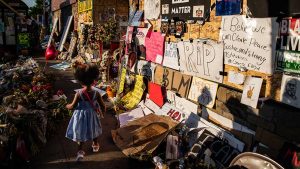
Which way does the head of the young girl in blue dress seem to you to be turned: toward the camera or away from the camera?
away from the camera

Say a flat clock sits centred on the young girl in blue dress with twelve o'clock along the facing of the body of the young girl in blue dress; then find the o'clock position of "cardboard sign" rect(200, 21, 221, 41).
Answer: The cardboard sign is roughly at 3 o'clock from the young girl in blue dress.

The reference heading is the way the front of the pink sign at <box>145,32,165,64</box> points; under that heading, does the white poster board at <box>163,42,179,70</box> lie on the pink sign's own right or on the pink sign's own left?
on the pink sign's own left

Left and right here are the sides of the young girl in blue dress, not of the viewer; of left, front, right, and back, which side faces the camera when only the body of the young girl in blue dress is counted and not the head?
back

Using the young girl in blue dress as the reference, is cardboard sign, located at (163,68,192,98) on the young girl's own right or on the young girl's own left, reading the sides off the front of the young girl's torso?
on the young girl's own right

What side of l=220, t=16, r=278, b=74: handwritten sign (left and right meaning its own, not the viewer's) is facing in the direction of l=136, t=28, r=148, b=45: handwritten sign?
right

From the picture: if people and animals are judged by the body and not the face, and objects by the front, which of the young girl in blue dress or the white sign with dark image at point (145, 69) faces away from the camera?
the young girl in blue dress

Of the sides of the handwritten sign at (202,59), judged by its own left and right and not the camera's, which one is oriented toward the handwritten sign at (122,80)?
right

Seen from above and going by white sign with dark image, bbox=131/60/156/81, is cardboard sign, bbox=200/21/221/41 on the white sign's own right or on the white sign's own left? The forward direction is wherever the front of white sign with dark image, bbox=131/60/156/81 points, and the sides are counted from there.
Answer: on the white sign's own left

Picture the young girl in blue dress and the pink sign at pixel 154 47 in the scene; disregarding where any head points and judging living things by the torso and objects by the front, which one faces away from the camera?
the young girl in blue dress
